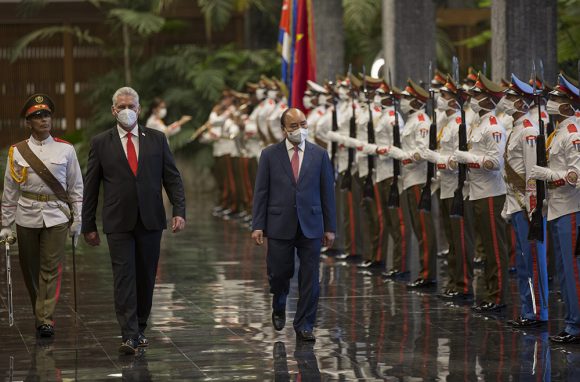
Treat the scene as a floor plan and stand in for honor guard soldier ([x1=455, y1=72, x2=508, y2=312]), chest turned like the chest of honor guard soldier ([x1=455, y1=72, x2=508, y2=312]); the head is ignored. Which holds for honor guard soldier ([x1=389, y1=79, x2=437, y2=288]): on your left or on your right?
on your right

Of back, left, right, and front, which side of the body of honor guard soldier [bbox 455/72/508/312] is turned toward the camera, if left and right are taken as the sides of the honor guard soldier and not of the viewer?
left

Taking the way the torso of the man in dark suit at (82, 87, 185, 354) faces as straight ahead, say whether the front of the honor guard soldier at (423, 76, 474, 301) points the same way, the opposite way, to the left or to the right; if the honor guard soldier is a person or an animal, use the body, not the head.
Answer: to the right

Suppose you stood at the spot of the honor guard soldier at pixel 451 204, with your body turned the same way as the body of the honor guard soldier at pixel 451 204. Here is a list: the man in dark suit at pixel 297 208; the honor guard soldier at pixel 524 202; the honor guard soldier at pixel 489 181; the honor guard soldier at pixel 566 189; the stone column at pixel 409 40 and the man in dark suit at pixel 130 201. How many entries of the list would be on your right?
1

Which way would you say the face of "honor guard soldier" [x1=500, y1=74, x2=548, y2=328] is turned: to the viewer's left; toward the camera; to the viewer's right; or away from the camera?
to the viewer's left

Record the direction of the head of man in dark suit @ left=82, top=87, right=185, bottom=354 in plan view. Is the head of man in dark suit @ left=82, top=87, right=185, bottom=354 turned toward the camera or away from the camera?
toward the camera

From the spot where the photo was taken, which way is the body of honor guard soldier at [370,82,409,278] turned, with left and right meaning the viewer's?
facing to the left of the viewer

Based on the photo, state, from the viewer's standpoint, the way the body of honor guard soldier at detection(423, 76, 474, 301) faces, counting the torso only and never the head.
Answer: to the viewer's left

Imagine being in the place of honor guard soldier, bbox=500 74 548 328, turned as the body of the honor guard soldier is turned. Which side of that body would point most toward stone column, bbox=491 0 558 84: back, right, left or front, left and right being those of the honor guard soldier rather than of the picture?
right

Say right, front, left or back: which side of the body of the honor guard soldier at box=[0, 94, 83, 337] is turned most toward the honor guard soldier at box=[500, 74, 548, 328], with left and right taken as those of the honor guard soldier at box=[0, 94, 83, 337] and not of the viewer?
left

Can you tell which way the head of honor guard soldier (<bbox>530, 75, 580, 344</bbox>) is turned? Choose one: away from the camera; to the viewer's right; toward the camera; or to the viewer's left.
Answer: to the viewer's left

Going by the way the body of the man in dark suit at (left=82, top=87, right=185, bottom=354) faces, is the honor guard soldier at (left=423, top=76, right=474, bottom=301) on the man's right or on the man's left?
on the man's left

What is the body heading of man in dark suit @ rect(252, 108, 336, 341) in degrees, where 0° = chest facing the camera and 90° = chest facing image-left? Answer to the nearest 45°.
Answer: approximately 0°

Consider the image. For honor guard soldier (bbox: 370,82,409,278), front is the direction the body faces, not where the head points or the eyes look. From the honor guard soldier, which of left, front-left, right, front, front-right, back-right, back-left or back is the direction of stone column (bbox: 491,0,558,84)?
back

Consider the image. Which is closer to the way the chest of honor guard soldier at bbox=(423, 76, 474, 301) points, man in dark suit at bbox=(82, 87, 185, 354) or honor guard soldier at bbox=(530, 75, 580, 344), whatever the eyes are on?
the man in dark suit

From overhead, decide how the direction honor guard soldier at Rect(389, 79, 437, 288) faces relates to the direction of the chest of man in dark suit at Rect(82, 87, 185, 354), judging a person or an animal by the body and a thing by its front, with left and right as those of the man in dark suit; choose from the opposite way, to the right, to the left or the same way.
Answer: to the right

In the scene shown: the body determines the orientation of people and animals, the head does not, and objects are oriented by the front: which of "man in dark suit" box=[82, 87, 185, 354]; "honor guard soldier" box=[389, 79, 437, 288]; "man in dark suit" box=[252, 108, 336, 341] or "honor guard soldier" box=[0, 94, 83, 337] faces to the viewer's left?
"honor guard soldier" box=[389, 79, 437, 288]

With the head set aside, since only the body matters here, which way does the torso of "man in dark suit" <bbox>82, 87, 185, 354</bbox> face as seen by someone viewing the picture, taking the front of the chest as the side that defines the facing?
toward the camera
